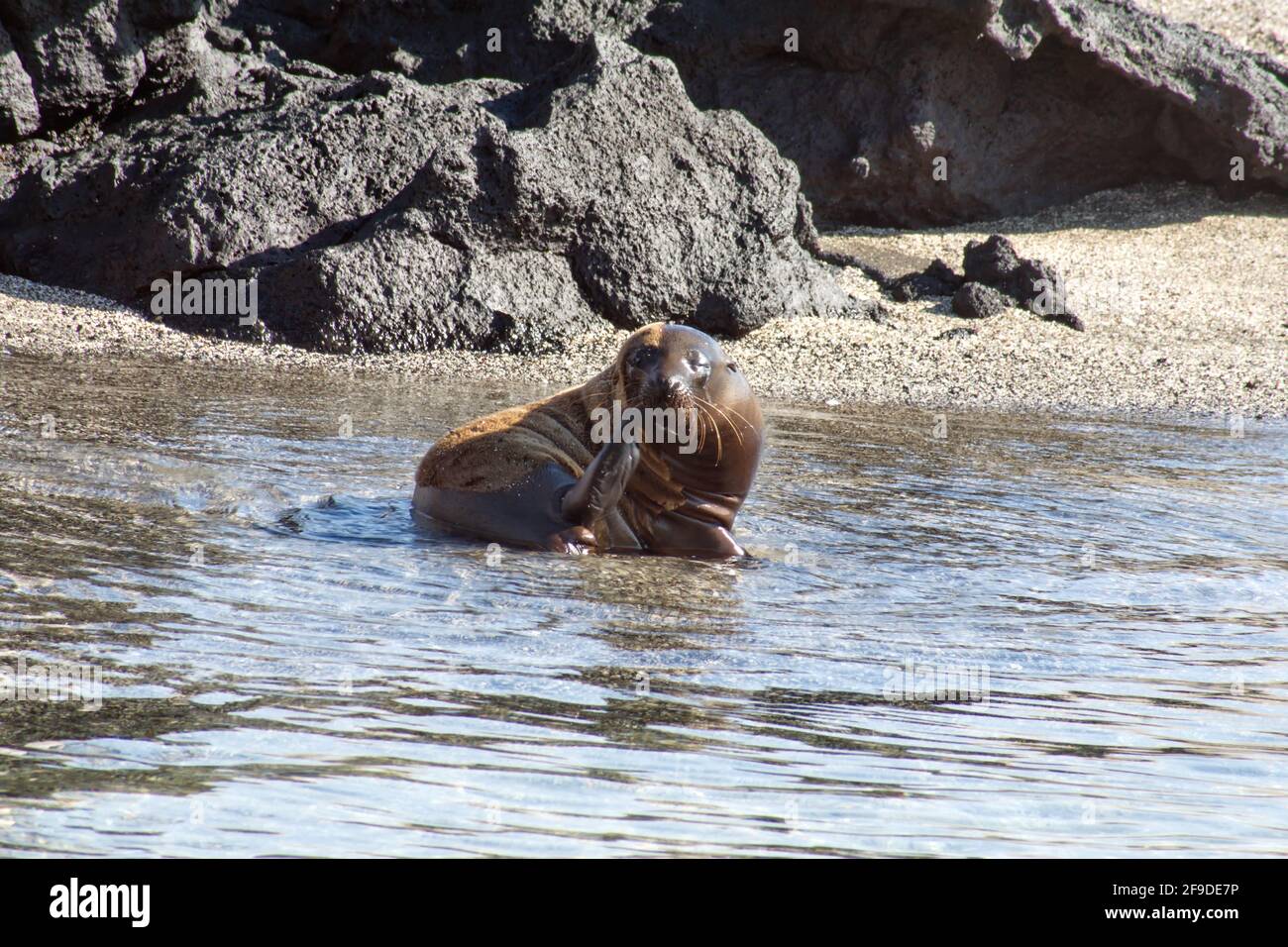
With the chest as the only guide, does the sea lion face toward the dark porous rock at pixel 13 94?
no

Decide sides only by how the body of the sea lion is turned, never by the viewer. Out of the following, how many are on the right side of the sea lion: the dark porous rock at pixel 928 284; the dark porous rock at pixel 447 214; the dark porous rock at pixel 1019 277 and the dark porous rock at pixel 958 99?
0

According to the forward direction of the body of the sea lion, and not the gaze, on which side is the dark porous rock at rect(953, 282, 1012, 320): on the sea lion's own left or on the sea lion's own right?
on the sea lion's own left

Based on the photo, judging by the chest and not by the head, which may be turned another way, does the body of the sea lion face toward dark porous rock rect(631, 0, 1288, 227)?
no

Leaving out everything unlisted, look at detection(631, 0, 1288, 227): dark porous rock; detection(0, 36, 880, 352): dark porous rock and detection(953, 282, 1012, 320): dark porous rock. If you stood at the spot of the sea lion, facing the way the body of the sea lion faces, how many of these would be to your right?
0

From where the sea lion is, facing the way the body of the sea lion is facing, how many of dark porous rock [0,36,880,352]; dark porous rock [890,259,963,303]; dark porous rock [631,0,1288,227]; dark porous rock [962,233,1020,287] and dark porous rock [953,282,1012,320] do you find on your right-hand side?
0

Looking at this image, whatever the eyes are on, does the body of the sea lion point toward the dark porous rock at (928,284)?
no

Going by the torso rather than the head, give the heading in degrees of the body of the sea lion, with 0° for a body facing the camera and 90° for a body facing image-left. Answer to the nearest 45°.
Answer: approximately 315°

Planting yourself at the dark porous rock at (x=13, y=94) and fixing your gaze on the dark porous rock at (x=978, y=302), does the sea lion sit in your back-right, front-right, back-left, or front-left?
front-right
